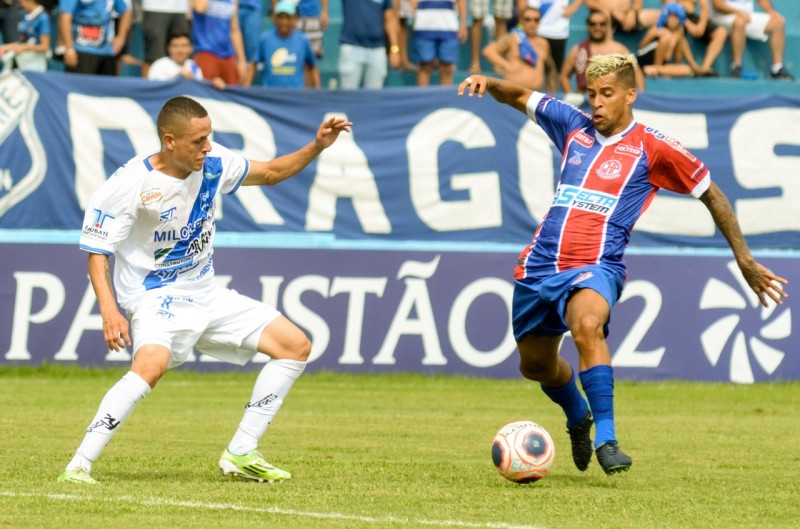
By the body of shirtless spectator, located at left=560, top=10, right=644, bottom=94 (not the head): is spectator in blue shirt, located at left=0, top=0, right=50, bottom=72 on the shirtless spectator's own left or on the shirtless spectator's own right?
on the shirtless spectator's own right

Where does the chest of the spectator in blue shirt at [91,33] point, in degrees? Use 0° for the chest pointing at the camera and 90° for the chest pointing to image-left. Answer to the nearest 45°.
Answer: approximately 0°

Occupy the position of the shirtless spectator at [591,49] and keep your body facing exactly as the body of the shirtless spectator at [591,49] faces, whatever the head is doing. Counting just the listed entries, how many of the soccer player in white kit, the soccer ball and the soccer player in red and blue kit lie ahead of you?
3

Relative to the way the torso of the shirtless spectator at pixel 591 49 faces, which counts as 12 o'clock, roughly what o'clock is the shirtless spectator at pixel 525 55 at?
the shirtless spectator at pixel 525 55 is roughly at 3 o'clock from the shirtless spectator at pixel 591 49.

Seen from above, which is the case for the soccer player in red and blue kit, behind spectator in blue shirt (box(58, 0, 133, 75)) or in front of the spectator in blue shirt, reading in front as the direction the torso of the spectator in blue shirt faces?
in front

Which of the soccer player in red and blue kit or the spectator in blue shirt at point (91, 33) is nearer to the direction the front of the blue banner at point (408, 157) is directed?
the soccer player in red and blue kit

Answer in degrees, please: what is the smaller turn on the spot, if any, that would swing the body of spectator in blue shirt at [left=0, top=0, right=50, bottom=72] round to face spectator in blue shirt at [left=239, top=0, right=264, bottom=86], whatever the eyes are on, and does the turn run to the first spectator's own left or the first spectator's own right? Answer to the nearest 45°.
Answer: approximately 135° to the first spectator's own left

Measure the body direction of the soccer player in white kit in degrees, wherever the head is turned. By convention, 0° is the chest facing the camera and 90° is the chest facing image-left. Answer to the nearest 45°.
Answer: approximately 315°
